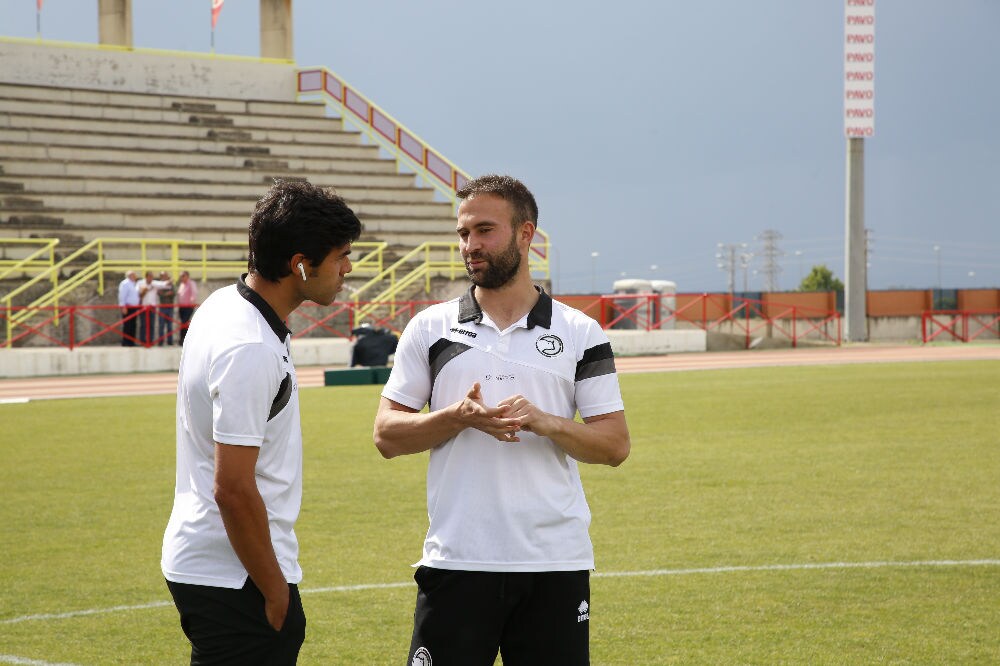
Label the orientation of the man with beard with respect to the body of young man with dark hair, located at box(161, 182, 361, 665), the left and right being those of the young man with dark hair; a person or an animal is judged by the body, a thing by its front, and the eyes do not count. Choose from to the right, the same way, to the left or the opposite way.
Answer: to the right

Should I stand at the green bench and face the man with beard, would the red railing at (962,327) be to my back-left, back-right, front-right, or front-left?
back-left

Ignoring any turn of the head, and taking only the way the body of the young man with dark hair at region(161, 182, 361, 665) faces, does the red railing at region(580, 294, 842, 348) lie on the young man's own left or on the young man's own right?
on the young man's own left

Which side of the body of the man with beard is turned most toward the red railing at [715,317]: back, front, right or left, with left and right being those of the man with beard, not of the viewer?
back

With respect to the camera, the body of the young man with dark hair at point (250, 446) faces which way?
to the viewer's right

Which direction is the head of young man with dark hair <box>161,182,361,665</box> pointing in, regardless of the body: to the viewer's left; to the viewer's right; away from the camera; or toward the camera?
to the viewer's right

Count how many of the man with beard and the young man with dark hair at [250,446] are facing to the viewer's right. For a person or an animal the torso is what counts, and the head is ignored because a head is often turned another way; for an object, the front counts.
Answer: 1

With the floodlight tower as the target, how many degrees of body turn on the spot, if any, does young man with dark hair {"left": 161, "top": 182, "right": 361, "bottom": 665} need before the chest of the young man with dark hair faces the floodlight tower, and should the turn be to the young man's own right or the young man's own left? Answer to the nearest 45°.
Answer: approximately 45° to the young man's own left

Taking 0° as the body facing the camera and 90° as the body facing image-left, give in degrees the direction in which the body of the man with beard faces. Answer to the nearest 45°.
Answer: approximately 0°

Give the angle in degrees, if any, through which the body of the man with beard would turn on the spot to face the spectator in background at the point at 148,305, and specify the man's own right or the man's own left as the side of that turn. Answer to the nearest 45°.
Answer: approximately 180°

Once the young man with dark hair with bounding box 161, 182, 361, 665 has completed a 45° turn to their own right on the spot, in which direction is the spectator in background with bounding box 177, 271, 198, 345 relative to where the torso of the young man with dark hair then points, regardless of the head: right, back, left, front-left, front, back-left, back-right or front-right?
back-left

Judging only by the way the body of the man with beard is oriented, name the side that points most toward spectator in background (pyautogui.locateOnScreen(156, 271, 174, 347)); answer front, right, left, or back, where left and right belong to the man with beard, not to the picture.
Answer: back

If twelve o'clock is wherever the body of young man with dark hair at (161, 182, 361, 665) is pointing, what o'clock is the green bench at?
The green bench is roughly at 9 o'clock from the young man with dark hair.

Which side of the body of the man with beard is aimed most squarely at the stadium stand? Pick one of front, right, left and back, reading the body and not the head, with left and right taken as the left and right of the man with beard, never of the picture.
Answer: back

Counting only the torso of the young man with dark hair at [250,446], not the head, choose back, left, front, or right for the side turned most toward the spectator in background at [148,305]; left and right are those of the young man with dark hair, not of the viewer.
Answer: left

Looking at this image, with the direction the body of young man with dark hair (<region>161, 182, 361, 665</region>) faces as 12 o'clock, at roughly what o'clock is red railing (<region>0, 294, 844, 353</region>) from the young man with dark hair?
The red railing is roughly at 9 o'clock from the young man with dark hair.
